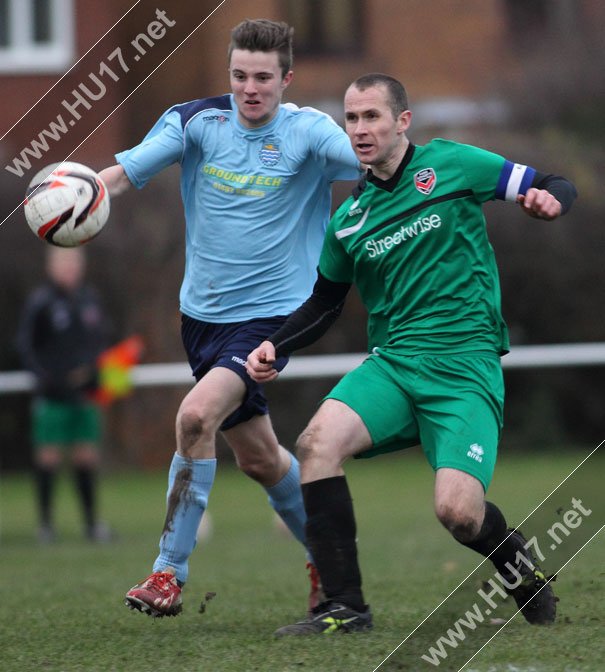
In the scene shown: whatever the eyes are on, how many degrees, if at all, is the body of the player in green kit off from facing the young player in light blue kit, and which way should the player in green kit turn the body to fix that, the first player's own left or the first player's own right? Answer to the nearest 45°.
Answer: approximately 90° to the first player's own right

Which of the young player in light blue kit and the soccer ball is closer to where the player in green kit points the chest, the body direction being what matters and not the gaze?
the soccer ball

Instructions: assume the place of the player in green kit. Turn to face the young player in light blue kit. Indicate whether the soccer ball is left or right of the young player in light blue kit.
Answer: left

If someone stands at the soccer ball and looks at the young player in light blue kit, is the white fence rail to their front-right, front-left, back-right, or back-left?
front-left

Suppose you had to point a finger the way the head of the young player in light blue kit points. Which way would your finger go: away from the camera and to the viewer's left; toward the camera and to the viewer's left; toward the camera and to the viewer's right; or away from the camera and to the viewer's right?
toward the camera and to the viewer's left

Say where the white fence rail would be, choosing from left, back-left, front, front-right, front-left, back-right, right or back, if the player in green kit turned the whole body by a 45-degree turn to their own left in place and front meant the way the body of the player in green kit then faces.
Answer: back

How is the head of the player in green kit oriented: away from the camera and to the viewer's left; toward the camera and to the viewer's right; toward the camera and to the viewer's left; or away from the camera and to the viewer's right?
toward the camera and to the viewer's left

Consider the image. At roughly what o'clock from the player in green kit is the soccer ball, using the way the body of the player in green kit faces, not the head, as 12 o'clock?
The soccer ball is roughly at 2 o'clock from the player in green kit.
